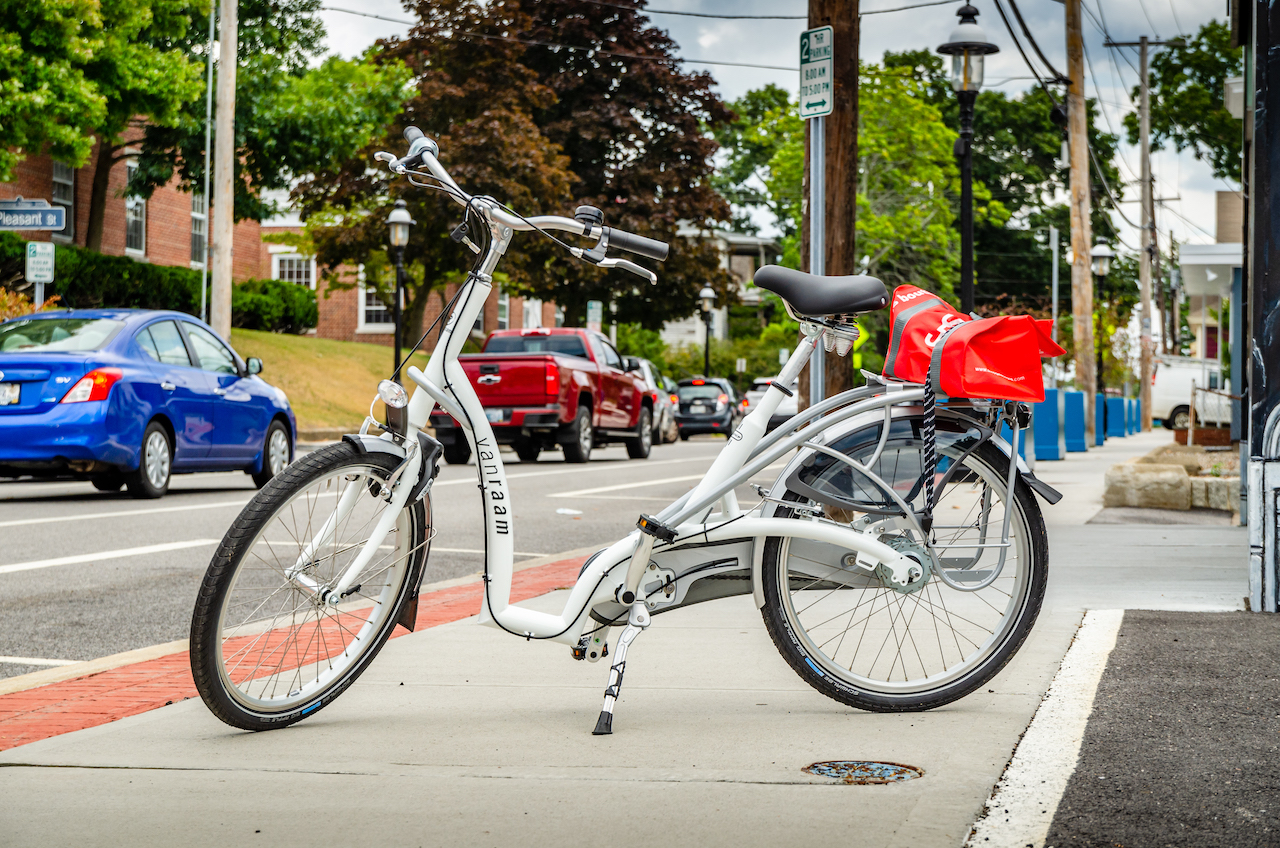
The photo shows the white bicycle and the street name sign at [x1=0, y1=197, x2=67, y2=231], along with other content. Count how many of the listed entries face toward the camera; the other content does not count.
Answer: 1

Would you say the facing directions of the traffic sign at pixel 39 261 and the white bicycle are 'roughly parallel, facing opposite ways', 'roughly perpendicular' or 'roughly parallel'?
roughly perpendicular

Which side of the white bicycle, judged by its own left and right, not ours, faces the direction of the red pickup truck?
right

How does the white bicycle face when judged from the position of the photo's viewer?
facing to the left of the viewer

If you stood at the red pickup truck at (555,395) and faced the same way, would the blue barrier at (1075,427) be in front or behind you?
in front

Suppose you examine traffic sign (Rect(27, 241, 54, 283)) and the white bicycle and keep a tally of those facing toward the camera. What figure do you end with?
1

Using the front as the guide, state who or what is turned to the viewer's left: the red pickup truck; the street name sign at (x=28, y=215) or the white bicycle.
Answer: the white bicycle

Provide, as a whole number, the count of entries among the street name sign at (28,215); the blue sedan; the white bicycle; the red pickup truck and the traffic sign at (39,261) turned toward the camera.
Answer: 2

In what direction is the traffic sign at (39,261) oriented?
toward the camera
